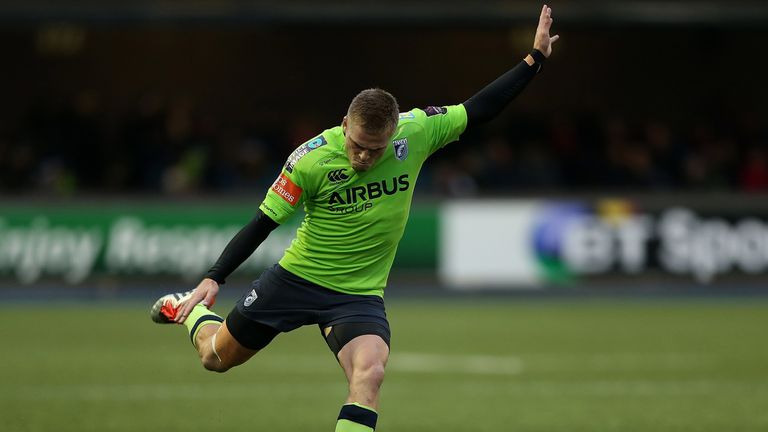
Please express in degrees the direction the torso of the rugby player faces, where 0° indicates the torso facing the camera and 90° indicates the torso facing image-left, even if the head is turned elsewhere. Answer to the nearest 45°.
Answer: approximately 0°
